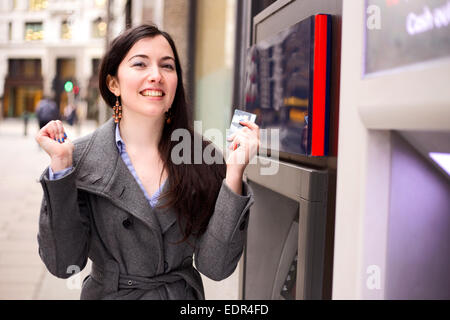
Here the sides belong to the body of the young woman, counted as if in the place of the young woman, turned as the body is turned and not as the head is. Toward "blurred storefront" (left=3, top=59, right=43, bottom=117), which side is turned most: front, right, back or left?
back

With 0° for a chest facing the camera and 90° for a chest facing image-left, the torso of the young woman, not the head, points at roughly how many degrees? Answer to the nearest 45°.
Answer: approximately 0°

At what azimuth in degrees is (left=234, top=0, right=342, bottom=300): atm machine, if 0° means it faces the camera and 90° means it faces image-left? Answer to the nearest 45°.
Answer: approximately 45°
